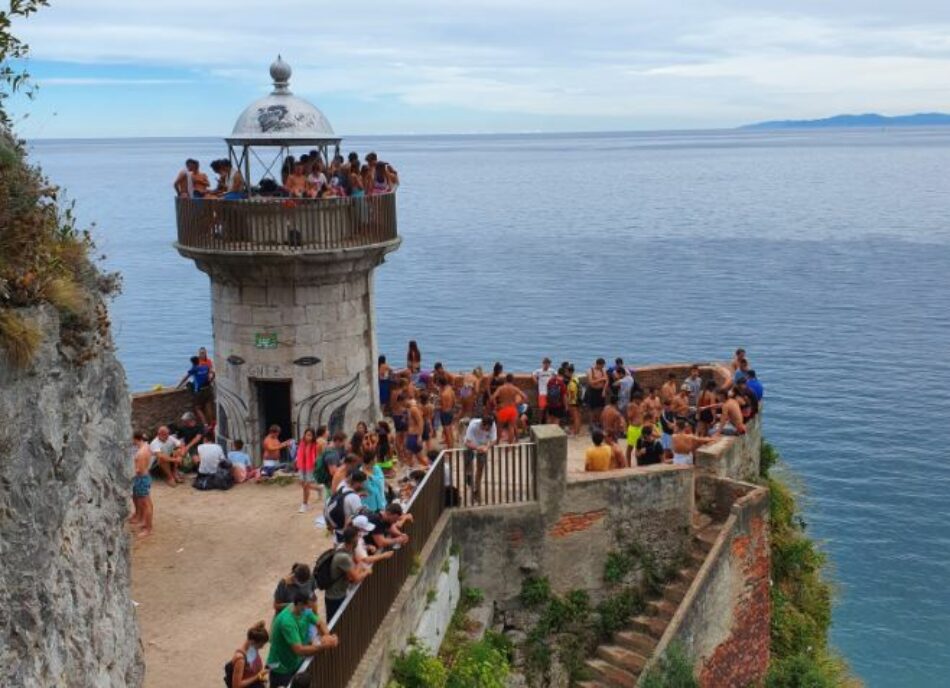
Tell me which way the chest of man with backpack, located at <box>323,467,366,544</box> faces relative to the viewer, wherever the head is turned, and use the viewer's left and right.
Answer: facing away from the viewer and to the right of the viewer

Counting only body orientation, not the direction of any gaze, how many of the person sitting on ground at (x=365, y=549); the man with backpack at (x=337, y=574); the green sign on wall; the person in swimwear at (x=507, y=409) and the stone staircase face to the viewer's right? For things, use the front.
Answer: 2

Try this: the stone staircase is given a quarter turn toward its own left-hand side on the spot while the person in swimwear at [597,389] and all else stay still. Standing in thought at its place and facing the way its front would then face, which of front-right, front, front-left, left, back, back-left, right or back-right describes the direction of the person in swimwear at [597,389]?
back-left

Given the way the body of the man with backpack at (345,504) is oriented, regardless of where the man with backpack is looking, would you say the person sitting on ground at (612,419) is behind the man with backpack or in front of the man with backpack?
in front

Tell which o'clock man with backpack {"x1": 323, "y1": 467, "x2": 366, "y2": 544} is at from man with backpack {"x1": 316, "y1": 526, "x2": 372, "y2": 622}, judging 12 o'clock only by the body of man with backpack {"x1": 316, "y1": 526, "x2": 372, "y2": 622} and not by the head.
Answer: man with backpack {"x1": 323, "y1": 467, "x2": 366, "y2": 544} is roughly at 9 o'clock from man with backpack {"x1": 316, "y1": 526, "x2": 372, "y2": 622}.

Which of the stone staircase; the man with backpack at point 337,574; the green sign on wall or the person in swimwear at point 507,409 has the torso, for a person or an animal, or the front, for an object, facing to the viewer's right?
the man with backpack

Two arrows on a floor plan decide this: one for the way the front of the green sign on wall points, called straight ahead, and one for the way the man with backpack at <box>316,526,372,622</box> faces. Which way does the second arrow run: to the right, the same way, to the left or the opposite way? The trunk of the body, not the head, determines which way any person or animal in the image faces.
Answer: to the left

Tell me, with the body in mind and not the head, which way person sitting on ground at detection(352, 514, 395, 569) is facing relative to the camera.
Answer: to the viewer's right
